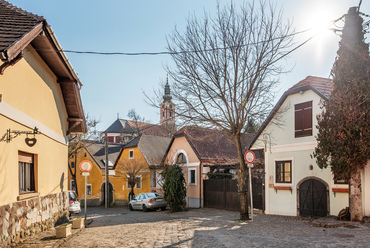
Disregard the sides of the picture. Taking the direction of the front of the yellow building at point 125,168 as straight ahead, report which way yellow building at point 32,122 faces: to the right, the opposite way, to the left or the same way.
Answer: to the left

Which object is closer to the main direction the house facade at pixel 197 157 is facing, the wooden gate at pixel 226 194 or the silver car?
the silver car

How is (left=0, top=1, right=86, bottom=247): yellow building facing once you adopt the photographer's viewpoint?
facing the viewer and to the right of the viewer

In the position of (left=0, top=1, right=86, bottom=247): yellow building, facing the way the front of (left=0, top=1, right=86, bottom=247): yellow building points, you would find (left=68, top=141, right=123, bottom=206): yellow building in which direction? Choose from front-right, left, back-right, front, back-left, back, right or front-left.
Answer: back-left

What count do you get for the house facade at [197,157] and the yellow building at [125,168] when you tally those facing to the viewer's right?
0

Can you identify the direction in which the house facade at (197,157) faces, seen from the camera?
facing the viewer and to the left of the viewer

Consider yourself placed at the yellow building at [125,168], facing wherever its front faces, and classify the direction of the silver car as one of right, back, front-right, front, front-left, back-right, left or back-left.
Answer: front-left

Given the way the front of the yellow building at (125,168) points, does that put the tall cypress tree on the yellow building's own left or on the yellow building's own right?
on the yellow building's own left

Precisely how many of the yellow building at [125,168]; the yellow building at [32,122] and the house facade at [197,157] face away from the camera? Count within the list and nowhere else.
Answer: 0
